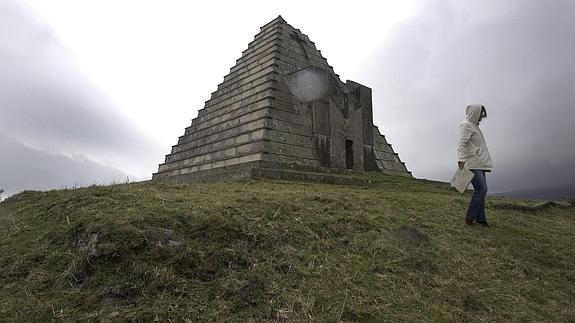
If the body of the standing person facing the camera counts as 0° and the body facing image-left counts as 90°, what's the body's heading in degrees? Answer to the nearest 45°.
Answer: approximately 270°
